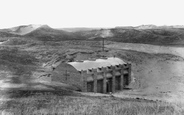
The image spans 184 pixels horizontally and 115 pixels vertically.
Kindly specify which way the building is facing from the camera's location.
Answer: facing the viewer and to the right of the viewer
